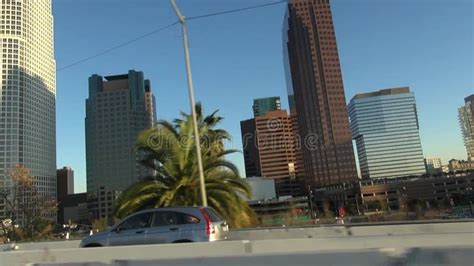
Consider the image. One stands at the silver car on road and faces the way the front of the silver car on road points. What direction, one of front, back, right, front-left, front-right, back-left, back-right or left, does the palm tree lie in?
front-right

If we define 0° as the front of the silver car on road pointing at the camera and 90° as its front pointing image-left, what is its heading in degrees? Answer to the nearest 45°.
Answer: approximately 135°

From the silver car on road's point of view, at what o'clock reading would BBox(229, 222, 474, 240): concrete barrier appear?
The concrete barrier is roughly at 5 o'clock from the silver car on road.

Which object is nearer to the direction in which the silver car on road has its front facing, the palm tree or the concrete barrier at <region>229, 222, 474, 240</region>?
the palm tree

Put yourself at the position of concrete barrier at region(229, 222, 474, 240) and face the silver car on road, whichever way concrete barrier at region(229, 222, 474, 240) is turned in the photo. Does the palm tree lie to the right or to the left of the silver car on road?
right

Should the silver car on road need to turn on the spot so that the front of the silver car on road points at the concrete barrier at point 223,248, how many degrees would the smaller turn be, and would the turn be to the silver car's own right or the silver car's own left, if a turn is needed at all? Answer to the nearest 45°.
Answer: approximately 135° to the silver car's own left
